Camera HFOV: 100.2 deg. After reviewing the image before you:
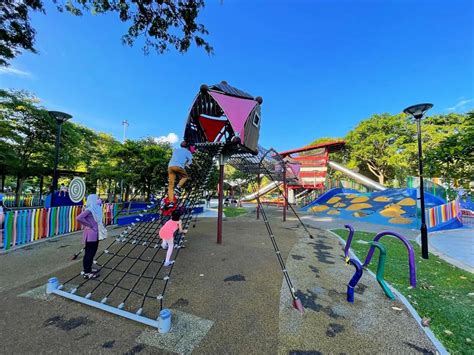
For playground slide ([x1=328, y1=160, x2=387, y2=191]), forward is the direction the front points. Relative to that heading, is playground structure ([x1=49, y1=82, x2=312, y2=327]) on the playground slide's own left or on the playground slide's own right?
on the playground slide's own right

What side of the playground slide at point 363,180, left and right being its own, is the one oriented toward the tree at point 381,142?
left

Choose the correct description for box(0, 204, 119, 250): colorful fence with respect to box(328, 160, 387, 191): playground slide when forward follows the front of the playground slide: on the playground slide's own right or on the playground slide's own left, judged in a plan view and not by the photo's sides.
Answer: on the playground slide's own right

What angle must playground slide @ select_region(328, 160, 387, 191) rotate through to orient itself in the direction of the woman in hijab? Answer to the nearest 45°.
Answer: approximately 90° to its right

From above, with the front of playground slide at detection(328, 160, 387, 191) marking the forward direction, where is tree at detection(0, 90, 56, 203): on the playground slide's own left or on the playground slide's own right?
on the playground slide's own right

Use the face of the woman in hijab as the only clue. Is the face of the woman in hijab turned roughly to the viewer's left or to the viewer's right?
to the viewer's right

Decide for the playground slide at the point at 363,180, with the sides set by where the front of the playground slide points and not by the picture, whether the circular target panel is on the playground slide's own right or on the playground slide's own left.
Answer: on the playground slide's own right

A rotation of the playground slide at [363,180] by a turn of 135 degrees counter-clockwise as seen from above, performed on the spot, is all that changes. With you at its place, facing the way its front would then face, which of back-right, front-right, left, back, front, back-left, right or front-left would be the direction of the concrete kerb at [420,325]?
back-left

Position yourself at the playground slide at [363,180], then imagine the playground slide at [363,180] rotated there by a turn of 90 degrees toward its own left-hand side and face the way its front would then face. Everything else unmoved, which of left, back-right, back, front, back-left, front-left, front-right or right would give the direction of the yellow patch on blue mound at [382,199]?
back

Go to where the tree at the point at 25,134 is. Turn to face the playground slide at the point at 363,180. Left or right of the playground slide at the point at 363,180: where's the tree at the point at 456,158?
right

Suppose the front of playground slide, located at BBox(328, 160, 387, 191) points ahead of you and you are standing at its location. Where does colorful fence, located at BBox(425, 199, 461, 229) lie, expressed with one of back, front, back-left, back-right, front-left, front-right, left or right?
right

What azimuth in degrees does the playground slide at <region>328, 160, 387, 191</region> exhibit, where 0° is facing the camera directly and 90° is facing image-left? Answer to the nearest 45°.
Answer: approximately 270°
